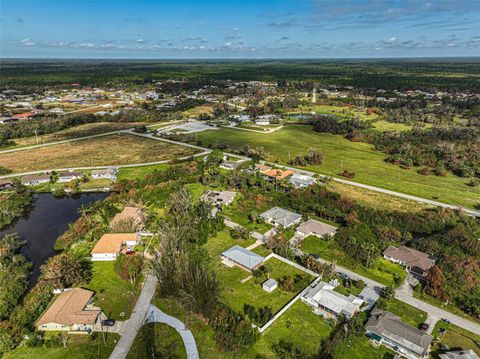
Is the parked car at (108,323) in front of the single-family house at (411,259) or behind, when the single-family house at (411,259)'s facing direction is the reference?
in front

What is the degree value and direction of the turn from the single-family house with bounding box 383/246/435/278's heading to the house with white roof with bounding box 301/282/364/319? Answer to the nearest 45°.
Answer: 0° — it already faces it

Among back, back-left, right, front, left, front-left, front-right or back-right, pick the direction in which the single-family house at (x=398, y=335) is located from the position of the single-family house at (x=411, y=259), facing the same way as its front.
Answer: front-left

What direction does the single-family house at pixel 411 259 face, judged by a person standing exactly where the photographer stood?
facing the viewer and to the left of the viewer

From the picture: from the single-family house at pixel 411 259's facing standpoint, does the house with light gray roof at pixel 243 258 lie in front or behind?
in front

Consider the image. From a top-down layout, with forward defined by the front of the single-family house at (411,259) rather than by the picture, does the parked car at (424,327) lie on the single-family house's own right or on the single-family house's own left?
on the single-family house's own left

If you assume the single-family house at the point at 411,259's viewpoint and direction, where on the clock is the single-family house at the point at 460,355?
the single-family house at the point at 460,355 is roughly at 10 o'clock from the single-family house at the point at 411,259.

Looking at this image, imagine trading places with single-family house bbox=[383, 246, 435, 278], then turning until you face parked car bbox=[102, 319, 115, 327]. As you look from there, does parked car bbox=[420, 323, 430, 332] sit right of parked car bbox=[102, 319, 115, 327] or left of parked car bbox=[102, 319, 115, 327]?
left

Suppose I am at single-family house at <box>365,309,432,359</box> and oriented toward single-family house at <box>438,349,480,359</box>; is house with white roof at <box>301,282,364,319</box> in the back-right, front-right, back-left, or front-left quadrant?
back-left
